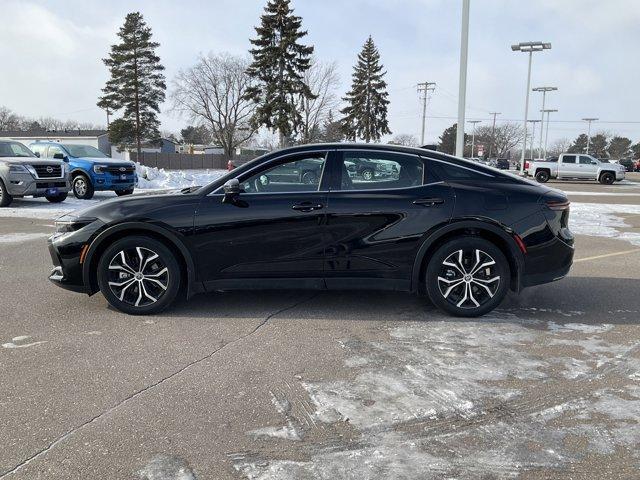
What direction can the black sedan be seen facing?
to the viewer's left

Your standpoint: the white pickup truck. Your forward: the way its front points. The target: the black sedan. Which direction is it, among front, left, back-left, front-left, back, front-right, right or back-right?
right

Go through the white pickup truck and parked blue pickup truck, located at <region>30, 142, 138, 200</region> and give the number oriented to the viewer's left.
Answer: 0

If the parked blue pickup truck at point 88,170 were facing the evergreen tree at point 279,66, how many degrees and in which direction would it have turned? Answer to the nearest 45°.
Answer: approximately 90° to its left

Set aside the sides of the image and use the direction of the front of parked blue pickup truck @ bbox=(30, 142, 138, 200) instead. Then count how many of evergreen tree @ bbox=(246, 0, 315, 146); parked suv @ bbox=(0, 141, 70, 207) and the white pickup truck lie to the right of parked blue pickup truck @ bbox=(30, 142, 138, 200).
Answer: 1

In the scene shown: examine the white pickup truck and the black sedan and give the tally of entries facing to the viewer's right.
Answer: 1

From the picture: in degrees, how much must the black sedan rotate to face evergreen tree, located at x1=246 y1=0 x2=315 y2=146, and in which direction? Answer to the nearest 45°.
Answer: approximately 90° to its right

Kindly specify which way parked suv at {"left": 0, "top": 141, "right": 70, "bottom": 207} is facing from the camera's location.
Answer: facing the viewer and to the right of the viewer

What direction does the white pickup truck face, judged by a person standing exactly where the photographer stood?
facing to the right of the viewer

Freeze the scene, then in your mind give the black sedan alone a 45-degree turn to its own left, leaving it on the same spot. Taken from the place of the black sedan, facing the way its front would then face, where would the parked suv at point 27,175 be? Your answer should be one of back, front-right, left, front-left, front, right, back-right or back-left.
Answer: right

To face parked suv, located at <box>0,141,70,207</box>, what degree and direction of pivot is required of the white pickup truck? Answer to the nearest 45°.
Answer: approximately 135° to its right

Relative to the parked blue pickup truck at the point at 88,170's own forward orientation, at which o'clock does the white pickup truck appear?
The white pickup truck is roughly at 10 o'clock from the parked blue pickup truck.

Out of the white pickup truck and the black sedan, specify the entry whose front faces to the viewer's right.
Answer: the white pickup truck

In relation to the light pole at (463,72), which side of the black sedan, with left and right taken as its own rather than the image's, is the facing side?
right

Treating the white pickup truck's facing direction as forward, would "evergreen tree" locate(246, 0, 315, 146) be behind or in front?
behind
